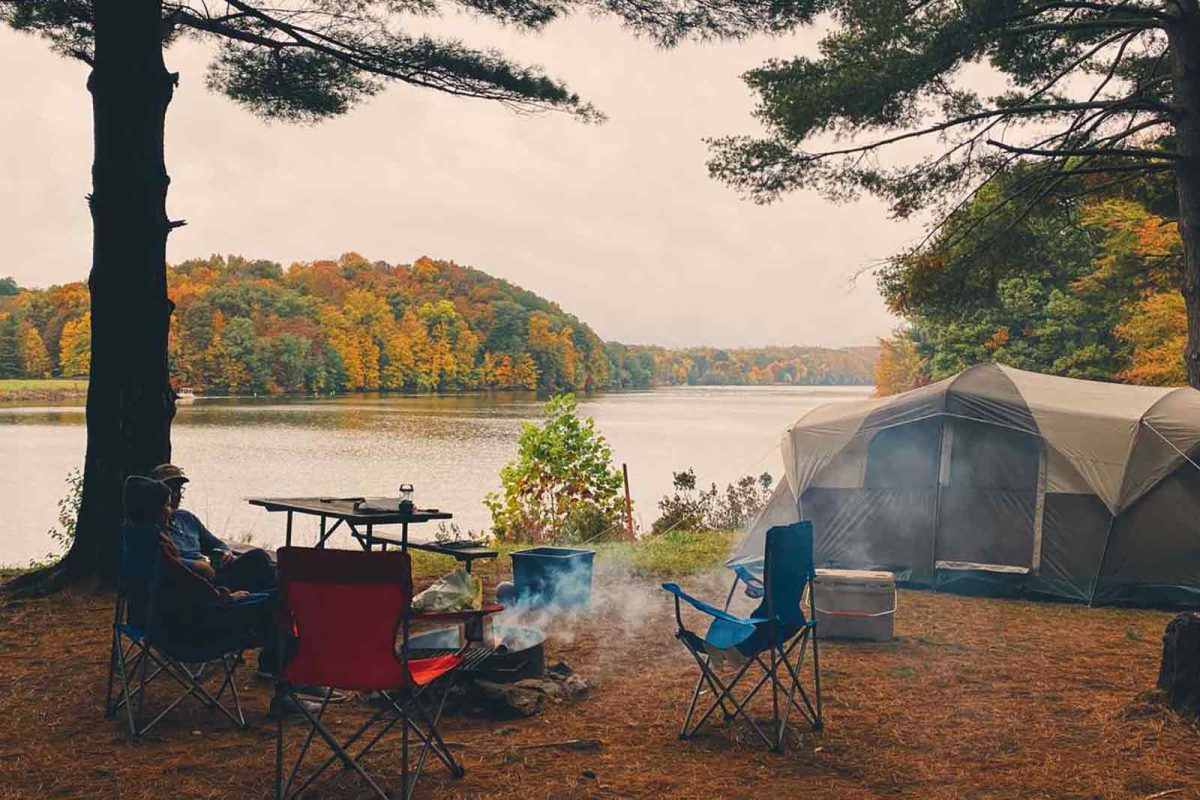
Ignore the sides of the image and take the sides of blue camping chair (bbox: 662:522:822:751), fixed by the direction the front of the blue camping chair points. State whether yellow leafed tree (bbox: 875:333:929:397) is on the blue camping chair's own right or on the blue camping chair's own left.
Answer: on the blue camping chair's own right

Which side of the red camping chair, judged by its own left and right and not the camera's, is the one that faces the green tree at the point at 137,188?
left

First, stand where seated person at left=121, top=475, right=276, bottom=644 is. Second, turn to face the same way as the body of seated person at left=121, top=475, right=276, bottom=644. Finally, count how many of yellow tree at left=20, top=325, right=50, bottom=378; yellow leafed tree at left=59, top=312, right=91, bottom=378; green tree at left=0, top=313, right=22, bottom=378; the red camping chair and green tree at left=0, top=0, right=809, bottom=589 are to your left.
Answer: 4

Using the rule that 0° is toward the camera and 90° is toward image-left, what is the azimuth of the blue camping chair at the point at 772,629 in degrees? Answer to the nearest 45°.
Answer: approximately 135°

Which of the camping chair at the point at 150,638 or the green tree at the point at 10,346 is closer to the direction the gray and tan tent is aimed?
the camping chair

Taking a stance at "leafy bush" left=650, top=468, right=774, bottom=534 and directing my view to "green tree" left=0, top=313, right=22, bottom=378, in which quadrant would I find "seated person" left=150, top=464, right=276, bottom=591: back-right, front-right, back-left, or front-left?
back-left

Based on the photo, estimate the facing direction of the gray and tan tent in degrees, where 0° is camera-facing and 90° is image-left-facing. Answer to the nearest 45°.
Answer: approximately 0°

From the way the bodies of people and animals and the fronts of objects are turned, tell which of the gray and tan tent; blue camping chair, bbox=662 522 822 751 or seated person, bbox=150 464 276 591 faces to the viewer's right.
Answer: the seated person

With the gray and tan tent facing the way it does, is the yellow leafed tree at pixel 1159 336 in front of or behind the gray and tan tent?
behind
